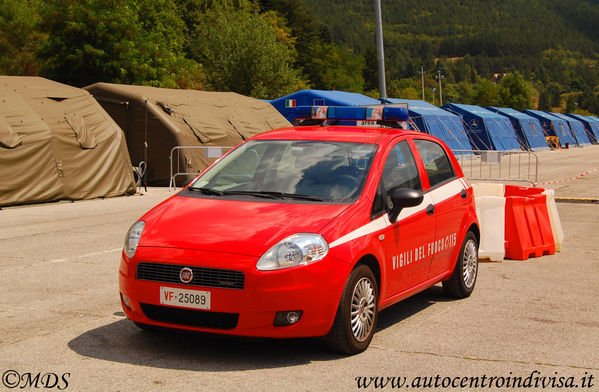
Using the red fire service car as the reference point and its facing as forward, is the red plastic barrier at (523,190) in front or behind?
behind

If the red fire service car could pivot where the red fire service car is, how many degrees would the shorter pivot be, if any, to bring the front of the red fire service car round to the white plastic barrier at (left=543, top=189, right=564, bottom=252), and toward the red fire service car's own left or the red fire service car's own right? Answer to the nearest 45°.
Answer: approximately 180°

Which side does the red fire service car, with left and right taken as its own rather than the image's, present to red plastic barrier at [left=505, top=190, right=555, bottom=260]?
back

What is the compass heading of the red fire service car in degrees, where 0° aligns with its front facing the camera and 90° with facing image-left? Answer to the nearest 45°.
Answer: approximately 45°

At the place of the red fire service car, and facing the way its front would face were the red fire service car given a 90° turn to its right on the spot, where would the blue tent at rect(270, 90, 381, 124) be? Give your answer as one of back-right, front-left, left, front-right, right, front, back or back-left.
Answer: front-right

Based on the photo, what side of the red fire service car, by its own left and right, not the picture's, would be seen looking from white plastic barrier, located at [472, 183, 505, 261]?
back

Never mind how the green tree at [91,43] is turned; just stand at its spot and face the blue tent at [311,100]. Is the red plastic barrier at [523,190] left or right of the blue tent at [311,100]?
right

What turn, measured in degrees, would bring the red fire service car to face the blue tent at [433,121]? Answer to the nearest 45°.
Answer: approximately 135° to its right

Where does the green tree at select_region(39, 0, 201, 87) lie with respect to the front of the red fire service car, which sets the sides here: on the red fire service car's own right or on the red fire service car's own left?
on the red fire service car's own right

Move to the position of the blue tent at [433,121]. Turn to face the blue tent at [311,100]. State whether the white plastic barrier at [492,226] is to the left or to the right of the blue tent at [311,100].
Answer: left
